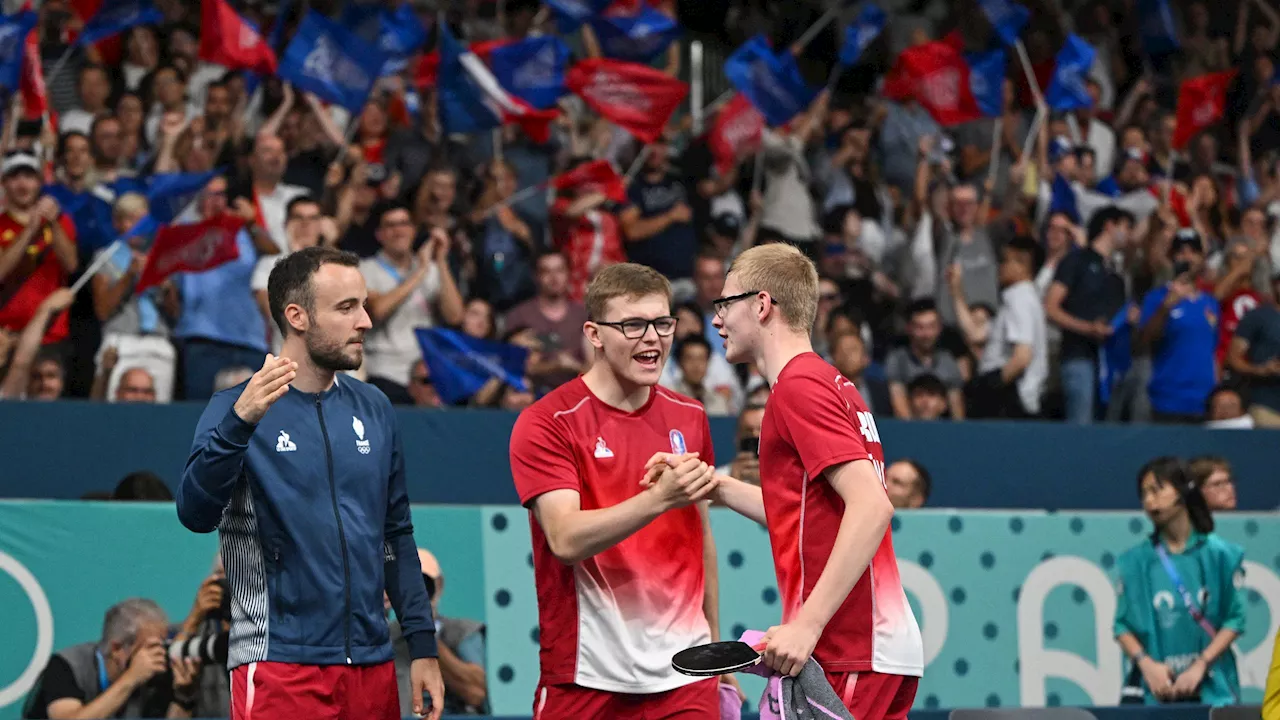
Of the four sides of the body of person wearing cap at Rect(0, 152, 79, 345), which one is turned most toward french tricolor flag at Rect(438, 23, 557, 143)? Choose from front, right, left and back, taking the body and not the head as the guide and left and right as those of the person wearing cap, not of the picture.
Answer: left

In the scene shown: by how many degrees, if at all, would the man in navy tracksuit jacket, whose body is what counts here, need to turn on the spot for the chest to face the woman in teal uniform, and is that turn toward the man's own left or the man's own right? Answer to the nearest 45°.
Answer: approximately 90° to the man's own left

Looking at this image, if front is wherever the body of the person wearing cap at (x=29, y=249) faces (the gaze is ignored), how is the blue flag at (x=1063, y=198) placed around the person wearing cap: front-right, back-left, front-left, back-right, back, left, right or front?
left

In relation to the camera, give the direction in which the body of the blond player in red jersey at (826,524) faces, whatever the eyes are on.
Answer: to the viewer's left

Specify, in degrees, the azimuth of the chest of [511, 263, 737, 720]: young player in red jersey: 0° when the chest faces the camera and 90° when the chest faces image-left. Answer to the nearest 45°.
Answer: approximately 315°

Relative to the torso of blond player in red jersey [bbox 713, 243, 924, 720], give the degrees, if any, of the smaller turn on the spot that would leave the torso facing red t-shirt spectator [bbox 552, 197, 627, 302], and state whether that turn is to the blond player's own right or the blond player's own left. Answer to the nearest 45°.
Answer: approximately 90° to the blond player's own right

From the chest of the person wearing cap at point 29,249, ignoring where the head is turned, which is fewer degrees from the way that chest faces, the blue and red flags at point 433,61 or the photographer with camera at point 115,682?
the photographer with camera

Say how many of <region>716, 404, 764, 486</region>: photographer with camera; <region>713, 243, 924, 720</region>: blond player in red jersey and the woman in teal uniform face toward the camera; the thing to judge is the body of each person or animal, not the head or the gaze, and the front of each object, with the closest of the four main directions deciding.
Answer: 2

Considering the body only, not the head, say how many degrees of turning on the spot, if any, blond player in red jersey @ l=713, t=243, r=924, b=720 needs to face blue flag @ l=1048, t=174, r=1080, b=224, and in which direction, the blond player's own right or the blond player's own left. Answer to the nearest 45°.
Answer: approximately 90° to the blond player's own right

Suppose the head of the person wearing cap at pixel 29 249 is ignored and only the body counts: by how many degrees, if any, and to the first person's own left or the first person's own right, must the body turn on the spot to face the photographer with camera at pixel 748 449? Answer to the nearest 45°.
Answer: approximately 45° to the first person's own left

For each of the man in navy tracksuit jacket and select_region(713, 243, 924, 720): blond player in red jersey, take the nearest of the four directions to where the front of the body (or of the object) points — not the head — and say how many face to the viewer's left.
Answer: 1
